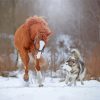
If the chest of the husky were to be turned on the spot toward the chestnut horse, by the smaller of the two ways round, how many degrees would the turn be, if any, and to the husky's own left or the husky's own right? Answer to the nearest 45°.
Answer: approximately 45° to the husky's own right

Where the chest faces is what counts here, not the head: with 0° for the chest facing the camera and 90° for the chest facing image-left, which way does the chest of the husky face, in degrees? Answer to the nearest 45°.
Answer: approximately 45°
